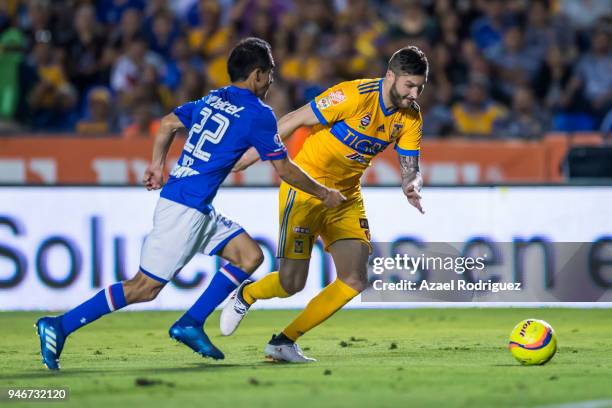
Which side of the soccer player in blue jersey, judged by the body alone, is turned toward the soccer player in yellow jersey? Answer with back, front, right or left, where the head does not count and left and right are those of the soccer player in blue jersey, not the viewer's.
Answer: front

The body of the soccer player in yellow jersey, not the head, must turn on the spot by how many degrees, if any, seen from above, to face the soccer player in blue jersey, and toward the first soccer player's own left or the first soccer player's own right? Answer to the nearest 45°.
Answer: approximately 90° to the first soccer player's own right

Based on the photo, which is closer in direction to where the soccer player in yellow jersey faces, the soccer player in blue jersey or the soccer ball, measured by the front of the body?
the soccer ball

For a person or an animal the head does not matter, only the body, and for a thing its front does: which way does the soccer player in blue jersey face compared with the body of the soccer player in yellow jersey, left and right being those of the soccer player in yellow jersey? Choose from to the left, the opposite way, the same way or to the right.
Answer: to the left

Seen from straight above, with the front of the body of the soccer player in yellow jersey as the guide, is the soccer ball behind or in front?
in front

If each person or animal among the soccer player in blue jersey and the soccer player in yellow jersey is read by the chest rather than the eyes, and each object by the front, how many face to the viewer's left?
0

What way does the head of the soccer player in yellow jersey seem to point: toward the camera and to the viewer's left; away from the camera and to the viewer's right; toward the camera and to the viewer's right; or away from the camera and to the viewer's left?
toward the camera and to the viewer's right

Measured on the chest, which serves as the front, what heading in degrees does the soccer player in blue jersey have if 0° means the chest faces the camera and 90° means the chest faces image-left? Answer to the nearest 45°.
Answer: approximately 225°

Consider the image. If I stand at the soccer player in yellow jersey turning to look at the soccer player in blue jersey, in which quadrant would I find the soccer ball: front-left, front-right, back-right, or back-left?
back-left
